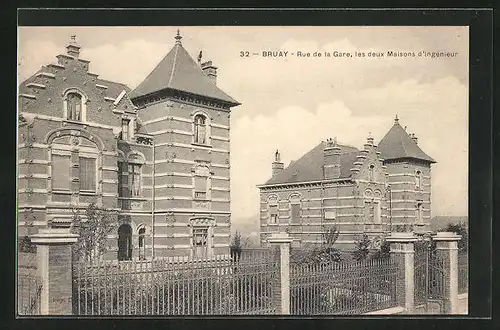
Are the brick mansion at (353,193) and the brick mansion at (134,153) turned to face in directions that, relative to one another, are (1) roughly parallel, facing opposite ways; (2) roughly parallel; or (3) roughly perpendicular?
roughly parallel

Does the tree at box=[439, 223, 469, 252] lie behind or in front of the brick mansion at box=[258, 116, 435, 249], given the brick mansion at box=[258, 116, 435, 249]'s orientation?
in front

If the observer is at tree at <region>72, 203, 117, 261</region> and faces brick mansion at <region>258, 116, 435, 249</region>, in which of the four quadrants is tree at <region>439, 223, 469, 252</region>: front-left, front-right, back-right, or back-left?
front-right

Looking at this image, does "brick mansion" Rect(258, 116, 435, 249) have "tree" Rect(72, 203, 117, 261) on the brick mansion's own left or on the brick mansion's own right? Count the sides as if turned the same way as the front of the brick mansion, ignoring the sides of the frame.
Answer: on the brick mansion's own right

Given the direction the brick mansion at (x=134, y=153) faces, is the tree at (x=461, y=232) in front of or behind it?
in front
